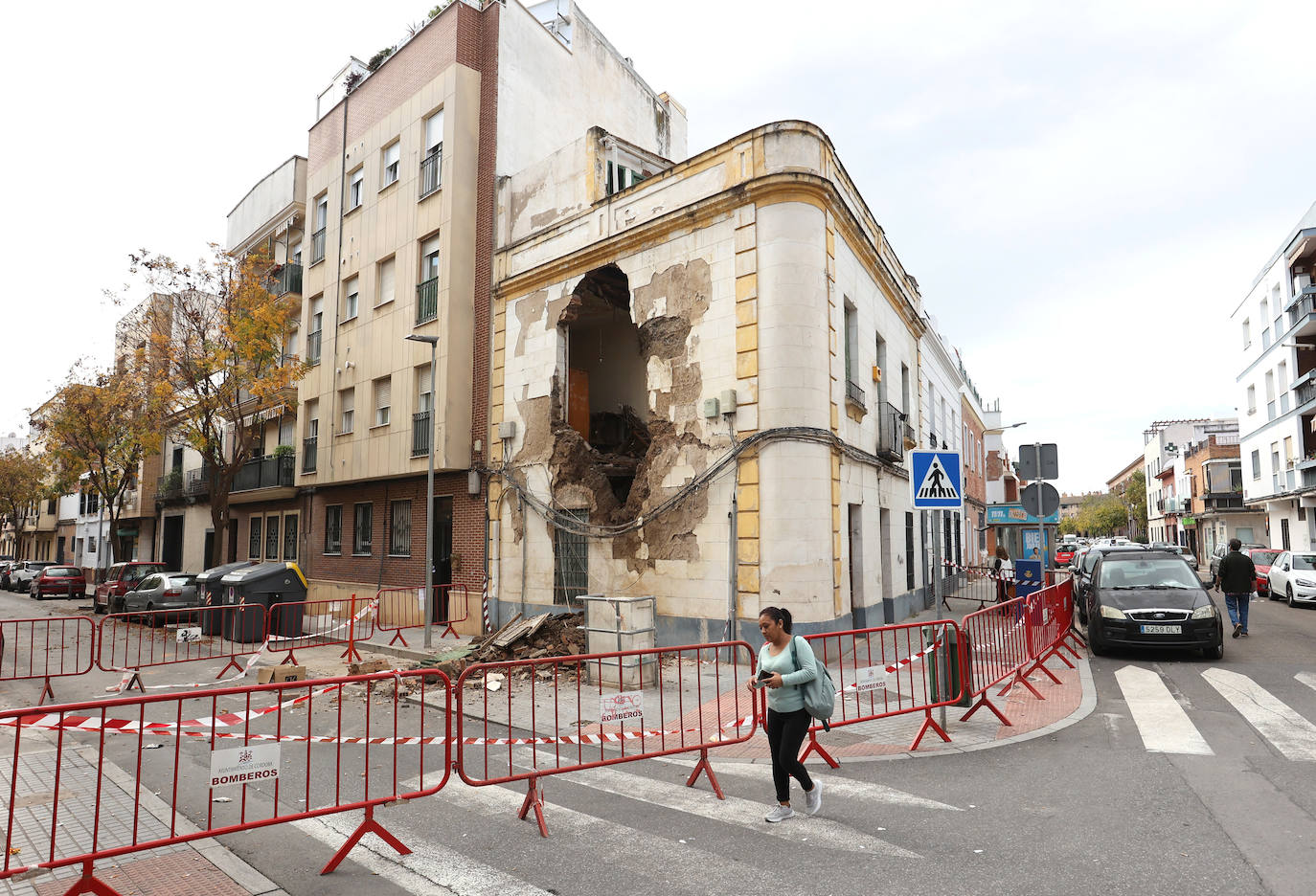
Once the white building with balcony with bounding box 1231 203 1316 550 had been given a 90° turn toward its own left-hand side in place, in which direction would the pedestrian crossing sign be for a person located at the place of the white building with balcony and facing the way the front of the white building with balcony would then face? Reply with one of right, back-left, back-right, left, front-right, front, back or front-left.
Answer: front-right

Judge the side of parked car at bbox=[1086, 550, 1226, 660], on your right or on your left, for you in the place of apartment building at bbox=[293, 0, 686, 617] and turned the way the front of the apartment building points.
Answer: on your left

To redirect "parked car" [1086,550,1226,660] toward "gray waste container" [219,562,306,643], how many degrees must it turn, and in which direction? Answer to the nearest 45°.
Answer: approximately 90° to its right

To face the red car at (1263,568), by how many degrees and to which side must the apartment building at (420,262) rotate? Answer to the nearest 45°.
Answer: approximately 135° to its left

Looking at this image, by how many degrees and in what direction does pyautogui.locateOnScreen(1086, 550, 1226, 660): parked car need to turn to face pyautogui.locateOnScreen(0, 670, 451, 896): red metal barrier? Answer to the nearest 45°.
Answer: approximately 45° to its right

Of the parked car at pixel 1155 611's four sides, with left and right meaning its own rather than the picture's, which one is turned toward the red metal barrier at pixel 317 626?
right

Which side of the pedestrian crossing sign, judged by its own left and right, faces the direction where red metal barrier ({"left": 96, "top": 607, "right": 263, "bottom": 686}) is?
right

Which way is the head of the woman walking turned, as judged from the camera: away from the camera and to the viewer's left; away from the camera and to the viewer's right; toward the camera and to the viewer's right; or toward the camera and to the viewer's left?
toward the camera and to the viewer's left
